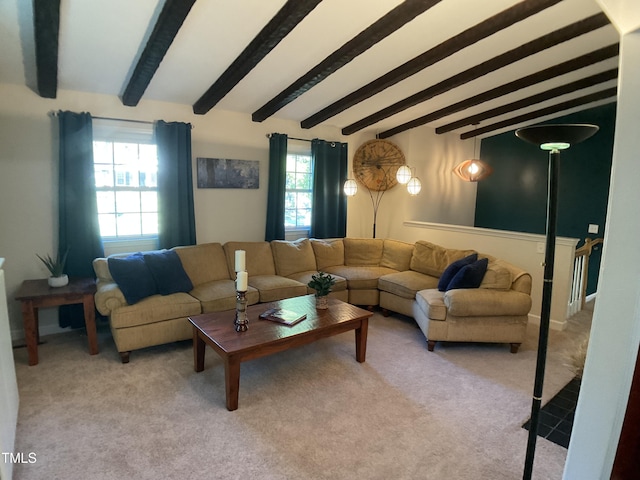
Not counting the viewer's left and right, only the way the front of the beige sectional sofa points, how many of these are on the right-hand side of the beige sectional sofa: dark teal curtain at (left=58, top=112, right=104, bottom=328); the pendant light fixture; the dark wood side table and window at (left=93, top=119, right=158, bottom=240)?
3

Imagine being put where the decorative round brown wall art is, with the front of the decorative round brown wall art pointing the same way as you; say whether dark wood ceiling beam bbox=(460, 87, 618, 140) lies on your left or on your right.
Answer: on your left

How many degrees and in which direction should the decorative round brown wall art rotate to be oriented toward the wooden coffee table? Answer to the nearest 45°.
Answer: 0° — it already faces it

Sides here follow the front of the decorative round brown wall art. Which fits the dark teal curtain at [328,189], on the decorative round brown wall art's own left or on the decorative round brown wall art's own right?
on the decorative round brown wall art's own right

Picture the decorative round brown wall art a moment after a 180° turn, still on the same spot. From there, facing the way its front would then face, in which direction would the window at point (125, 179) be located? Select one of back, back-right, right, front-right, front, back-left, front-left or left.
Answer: back-left

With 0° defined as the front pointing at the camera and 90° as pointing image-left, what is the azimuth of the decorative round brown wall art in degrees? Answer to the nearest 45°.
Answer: approximately 0°

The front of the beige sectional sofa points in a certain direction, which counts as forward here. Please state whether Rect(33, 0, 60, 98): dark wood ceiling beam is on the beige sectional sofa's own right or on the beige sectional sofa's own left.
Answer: on the beige sectional sofa's own right

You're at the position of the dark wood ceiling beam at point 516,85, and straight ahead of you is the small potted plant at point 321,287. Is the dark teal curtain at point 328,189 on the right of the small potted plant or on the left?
right

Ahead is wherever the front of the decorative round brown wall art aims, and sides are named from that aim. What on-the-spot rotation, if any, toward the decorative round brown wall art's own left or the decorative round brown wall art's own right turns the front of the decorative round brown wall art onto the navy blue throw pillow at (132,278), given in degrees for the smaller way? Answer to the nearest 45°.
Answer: approximately 45° to the decorative round brown wall art's own right

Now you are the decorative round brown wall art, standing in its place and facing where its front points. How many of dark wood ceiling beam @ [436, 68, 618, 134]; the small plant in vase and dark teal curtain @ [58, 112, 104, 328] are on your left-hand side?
1

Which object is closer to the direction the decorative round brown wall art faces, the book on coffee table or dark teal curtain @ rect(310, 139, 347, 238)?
the book on coffee table
